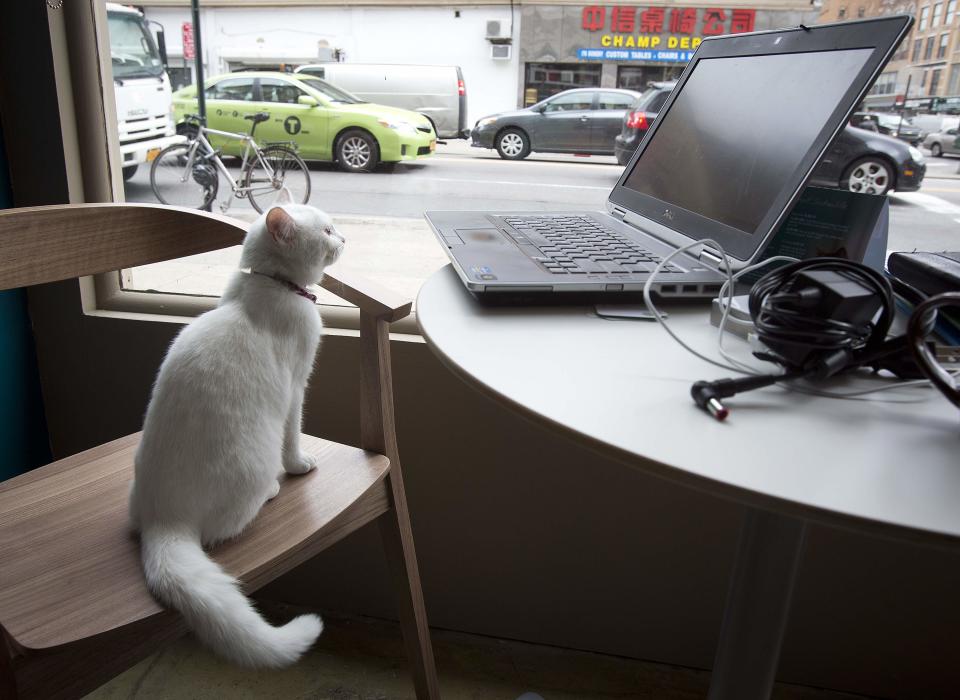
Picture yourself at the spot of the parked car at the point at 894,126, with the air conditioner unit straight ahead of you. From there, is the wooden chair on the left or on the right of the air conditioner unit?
left

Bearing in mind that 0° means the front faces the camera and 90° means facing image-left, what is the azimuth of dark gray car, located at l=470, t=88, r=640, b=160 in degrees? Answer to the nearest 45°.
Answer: approximately 90°

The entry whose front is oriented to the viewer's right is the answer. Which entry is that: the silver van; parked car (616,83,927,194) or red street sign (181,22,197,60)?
the parked car

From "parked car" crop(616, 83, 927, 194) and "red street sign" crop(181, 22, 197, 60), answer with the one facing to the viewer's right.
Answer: the parked car

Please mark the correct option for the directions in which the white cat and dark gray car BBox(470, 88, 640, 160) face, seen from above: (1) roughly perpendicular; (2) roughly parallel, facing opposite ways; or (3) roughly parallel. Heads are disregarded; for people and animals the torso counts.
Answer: roughly perpendicular

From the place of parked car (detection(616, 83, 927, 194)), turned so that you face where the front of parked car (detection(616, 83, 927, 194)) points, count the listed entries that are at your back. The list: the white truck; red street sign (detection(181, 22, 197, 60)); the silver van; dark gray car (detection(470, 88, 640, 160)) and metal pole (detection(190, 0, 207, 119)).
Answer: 5

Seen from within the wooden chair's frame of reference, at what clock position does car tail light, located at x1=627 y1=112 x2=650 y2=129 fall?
The car tail light is roughly at 10 o'clock from the wooden chair.

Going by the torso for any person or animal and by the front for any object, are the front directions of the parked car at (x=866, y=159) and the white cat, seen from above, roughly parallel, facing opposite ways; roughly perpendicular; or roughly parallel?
roughly perpendicular

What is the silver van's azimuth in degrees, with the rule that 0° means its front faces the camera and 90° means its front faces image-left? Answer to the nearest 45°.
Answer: approximately 90°

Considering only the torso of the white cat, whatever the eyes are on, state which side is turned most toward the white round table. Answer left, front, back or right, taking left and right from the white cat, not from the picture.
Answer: right
